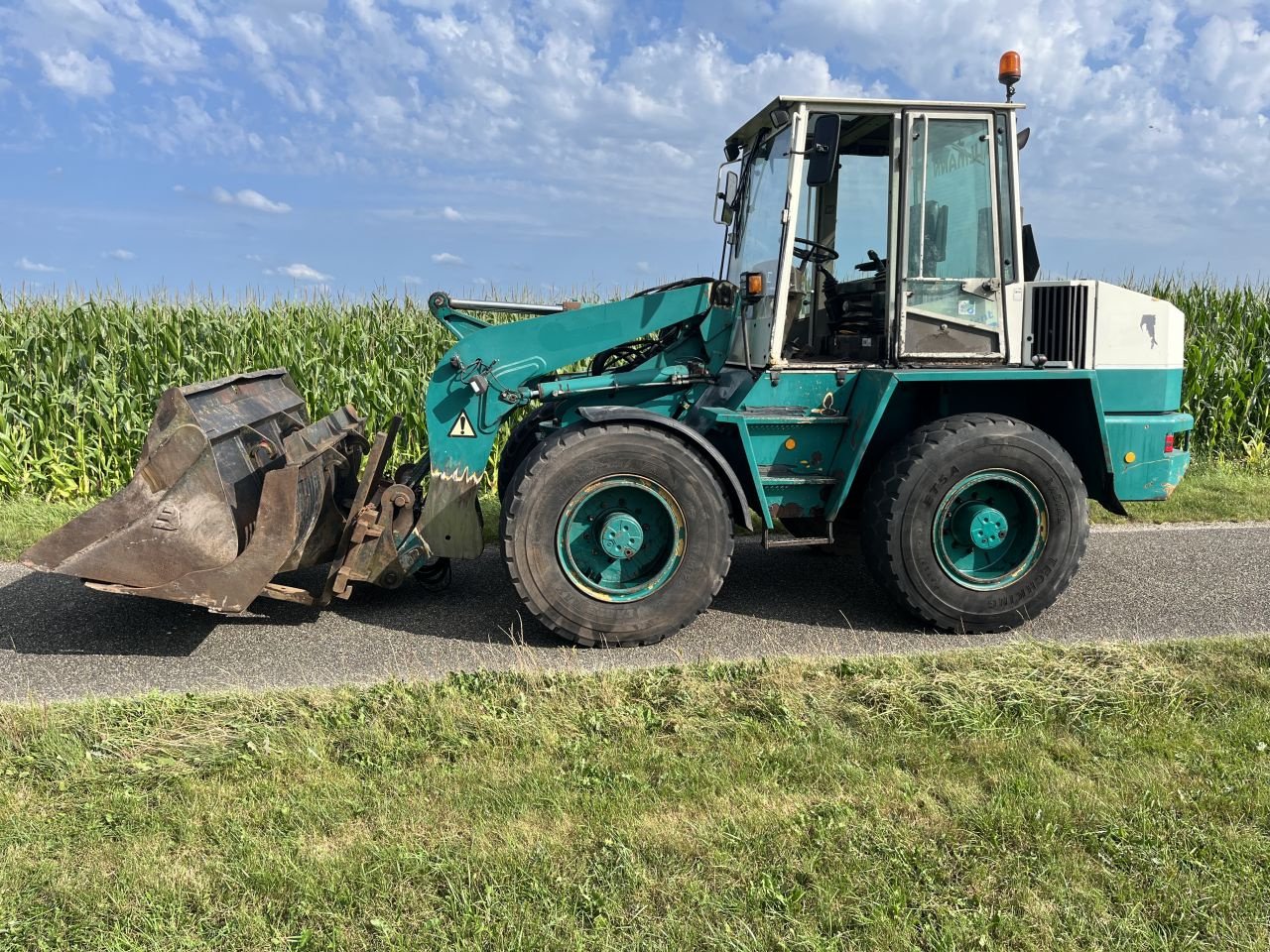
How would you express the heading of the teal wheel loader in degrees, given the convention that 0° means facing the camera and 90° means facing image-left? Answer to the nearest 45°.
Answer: approximately 90°
